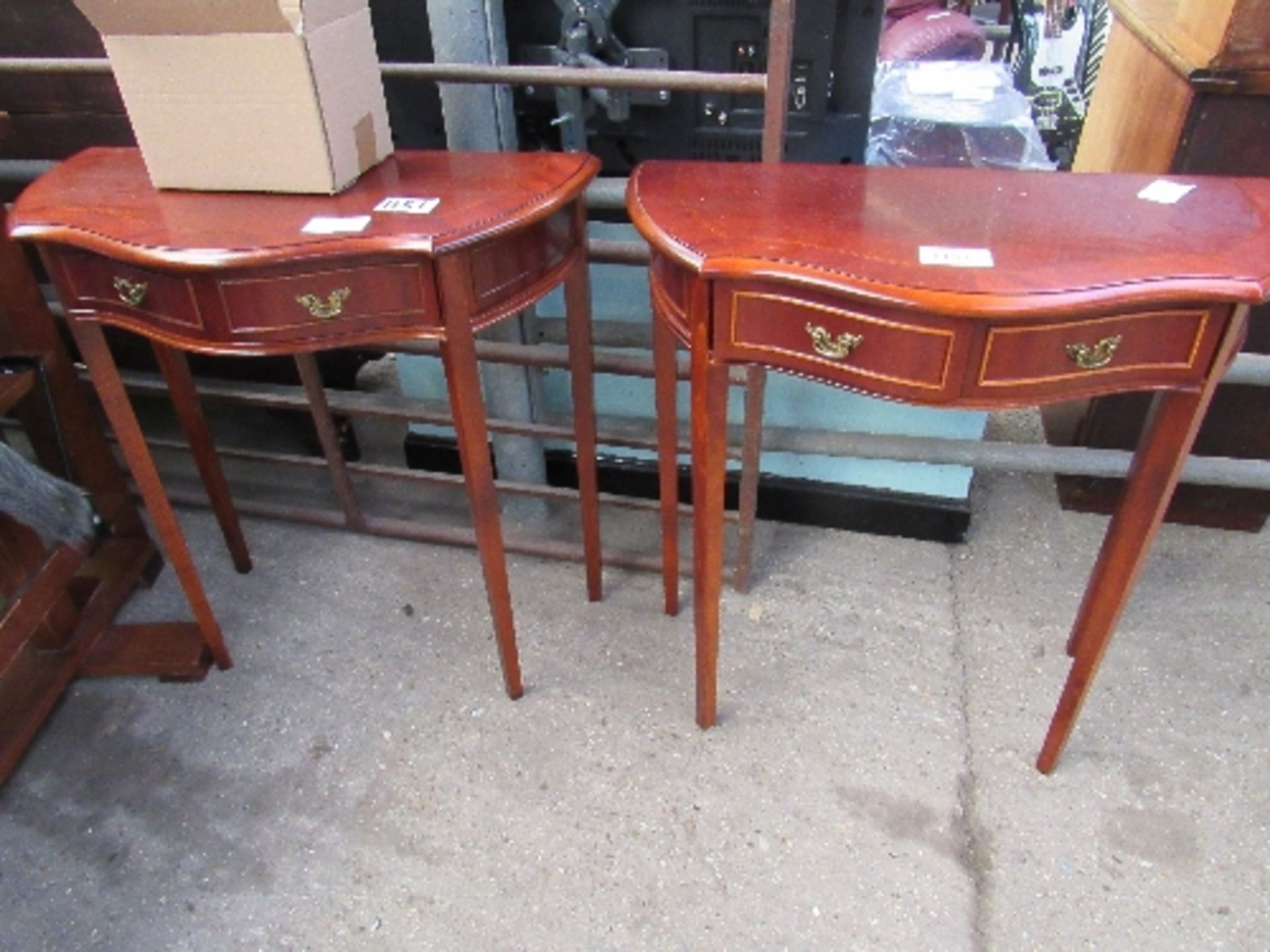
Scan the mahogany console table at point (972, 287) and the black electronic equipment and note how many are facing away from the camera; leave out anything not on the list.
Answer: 1

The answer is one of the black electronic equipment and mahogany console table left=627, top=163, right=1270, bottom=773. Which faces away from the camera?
the black electronic equipment

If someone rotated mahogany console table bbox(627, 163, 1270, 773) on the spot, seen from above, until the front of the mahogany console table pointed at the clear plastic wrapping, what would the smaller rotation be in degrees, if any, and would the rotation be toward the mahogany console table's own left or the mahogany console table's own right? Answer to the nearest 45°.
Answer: approximately 180°

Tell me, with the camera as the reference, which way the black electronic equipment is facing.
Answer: facing away from the viewer

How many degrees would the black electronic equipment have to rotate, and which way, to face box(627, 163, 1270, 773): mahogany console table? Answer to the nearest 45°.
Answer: approximately 135° to its right

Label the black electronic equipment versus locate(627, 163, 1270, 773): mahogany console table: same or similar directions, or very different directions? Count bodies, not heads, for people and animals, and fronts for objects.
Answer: very different directions

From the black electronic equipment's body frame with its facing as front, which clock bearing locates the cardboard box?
The cardboard box is roughly at 8 o'clock from the black electronic equipment.

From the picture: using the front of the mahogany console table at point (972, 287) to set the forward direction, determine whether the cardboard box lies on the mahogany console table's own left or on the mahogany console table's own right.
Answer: on the mahogany console table's own right

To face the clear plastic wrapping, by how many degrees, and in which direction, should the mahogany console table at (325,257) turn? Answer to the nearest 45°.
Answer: approximately 90° to its left

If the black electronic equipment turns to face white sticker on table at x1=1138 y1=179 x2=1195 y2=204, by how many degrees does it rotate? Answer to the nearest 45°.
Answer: approximately 135° to its right

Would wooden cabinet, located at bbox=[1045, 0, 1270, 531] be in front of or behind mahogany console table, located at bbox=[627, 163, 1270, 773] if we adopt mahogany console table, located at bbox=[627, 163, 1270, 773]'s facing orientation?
behind

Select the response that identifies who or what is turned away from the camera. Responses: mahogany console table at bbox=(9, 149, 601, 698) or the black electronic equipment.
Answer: the black electronic equipment
